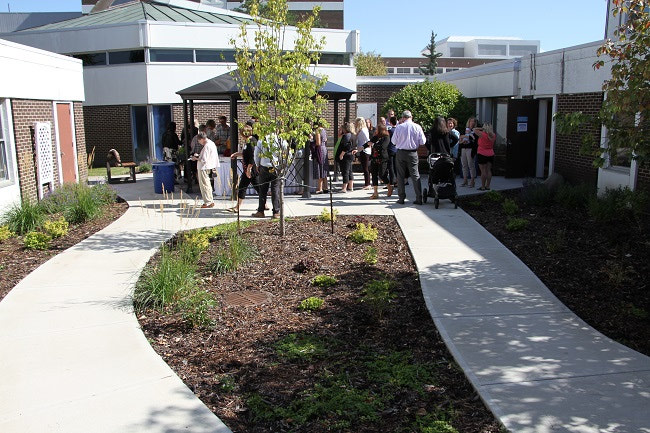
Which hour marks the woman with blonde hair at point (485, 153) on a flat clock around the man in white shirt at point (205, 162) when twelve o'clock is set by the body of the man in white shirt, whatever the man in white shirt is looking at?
The woman with blonde hair is roughly at 6 o'clock from the man in white shirt.

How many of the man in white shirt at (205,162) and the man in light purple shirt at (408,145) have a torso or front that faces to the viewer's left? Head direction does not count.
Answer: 1

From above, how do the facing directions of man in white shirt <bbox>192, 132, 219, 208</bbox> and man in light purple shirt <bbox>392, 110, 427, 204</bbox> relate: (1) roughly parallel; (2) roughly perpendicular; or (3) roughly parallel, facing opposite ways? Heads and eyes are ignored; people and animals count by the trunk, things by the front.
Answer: roughly perpendicular

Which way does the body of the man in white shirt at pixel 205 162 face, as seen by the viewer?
to the viewer's left

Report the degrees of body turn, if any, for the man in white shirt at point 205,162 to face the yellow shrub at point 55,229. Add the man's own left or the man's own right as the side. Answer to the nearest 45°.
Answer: approximately 45° to the man's own left

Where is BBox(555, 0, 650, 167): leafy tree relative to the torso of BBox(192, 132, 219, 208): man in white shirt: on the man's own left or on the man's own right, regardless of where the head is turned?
on the man's own left

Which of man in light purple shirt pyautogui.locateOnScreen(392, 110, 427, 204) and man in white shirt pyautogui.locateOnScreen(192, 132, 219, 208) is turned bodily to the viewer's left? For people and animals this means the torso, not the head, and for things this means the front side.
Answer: man in white shirt pyautogui.locateOnScreen(192, 132, 219, 208)

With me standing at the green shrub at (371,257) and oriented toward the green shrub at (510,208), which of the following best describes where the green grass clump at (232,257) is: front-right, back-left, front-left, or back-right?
back-left
